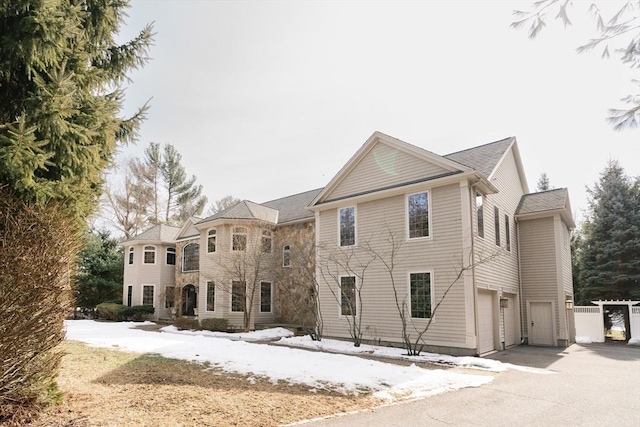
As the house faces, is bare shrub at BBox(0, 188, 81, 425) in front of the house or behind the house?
in front

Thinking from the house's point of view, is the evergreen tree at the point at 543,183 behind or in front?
behind

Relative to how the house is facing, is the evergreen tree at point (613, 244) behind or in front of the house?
behind

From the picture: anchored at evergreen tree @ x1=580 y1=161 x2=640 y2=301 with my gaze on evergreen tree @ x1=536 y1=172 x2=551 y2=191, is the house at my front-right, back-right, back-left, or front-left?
back-left

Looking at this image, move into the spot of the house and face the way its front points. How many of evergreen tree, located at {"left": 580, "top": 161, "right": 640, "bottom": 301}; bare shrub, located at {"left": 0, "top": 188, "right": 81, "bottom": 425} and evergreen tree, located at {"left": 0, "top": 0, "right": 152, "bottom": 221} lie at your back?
1

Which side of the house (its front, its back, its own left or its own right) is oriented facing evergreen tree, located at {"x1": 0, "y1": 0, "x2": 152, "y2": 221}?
front

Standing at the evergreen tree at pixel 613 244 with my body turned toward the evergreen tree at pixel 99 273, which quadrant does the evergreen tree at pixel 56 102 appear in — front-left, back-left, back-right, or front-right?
front-left

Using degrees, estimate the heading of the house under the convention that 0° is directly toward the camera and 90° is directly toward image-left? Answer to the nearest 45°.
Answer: approximately 45°

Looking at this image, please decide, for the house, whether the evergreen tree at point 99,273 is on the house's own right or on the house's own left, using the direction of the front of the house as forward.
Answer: on the house's own right
